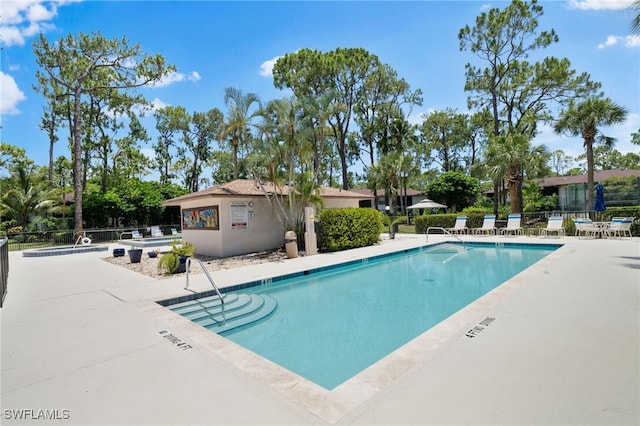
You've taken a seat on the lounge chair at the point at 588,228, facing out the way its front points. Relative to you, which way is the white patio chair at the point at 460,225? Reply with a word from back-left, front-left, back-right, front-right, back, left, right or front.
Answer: back-right

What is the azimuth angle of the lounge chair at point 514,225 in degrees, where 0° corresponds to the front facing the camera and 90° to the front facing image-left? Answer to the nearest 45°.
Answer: approximately 45°
